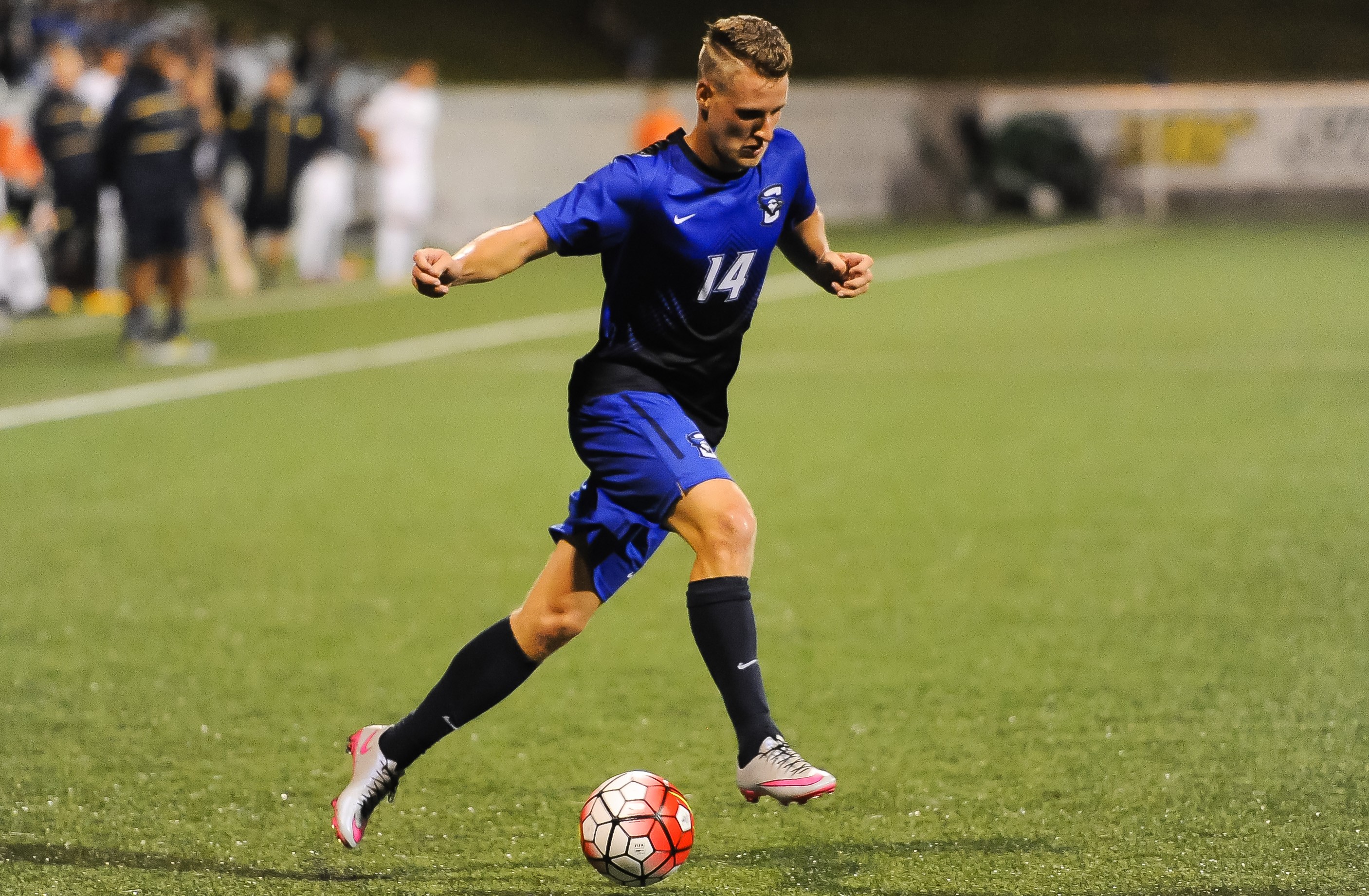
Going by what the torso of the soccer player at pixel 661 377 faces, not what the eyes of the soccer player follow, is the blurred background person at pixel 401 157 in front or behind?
behind

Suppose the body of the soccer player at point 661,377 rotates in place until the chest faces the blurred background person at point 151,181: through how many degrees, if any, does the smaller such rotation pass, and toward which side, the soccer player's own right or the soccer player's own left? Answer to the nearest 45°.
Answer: approximately 135° to the soccer player's own left

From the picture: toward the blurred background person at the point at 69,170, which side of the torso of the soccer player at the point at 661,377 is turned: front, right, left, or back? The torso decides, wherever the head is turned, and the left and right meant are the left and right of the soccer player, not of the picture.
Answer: back

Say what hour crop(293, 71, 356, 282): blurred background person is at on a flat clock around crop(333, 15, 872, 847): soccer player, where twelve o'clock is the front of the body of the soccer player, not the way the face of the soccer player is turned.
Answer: The blurred background person is roughly at 7 o'clock from the soccer player.

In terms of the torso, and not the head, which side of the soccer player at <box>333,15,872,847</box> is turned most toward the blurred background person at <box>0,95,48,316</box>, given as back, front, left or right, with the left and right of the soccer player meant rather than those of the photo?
back

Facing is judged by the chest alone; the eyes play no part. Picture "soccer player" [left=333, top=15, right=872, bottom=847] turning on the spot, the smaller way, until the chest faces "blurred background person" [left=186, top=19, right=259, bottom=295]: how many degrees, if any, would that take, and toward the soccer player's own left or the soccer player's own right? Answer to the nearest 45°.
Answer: approximately 135° to the soccer player's own left

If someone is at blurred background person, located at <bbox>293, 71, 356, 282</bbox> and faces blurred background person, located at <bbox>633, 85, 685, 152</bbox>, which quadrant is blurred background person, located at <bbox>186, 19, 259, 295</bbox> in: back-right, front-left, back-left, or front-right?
back-right
